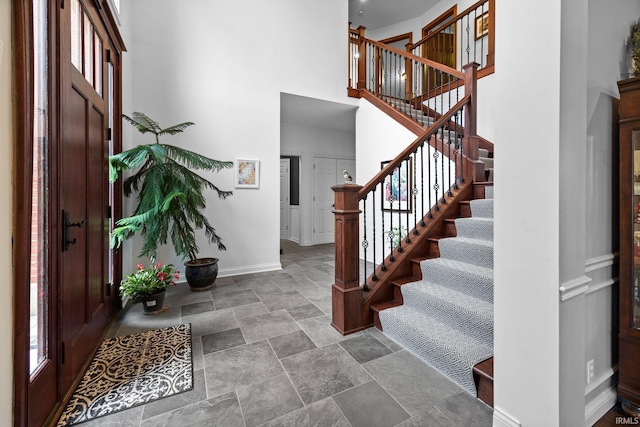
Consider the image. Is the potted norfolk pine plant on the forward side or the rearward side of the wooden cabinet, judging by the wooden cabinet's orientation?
on the forward side

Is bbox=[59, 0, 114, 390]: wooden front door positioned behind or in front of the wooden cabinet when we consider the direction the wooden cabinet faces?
in front

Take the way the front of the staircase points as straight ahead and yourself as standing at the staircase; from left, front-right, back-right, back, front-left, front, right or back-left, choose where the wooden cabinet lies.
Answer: left

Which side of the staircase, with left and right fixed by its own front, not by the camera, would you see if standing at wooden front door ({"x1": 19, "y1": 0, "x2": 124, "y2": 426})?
front

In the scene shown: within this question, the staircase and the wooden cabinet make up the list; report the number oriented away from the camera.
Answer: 0

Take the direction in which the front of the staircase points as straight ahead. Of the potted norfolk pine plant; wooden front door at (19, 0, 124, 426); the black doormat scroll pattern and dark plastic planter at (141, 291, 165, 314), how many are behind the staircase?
0

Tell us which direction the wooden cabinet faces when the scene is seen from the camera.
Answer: facing the viewer and to the left of the viewer

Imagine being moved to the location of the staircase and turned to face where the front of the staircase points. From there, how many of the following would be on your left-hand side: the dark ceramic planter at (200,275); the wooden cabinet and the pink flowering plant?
1

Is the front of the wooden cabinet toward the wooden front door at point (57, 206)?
yes

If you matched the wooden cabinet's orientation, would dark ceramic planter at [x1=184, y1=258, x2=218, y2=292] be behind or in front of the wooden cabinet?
in front

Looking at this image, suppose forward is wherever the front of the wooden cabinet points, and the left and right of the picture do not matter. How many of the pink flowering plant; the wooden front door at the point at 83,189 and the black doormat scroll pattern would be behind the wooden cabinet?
0

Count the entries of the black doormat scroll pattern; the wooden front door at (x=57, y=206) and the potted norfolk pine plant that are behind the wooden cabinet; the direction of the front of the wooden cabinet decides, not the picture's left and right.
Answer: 0

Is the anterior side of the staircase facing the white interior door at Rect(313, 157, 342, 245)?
no

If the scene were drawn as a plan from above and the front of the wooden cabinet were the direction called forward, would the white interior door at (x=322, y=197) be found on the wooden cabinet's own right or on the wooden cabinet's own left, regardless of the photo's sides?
on the wooden cabinet's own right
